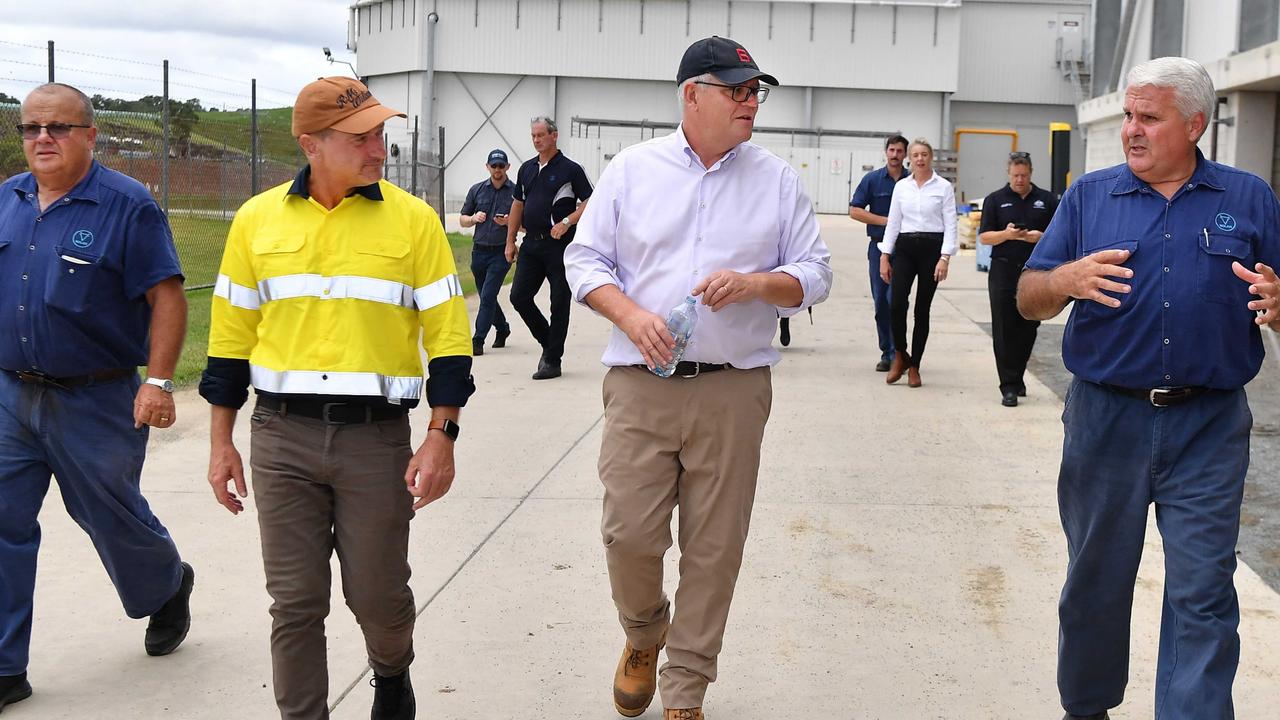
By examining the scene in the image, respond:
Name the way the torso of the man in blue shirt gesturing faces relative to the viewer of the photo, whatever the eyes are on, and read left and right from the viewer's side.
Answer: facing the viewer

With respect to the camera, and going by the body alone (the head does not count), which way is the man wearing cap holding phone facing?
toward the camera

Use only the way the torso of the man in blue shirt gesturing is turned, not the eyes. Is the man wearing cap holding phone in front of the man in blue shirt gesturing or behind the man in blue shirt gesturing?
behind

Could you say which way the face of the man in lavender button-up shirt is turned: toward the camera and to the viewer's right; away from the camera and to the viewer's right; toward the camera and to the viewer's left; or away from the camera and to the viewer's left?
toward the camera and to the viewer's right

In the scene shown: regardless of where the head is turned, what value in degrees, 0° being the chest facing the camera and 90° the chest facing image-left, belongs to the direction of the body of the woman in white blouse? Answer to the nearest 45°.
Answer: approximately 0°

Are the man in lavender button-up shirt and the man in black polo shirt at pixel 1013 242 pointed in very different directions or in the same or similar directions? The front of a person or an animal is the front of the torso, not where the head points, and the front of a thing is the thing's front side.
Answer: same or similar directions

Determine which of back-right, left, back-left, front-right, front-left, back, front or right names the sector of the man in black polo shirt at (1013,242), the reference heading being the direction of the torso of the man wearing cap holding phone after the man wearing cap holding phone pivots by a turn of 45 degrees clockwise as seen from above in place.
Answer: left

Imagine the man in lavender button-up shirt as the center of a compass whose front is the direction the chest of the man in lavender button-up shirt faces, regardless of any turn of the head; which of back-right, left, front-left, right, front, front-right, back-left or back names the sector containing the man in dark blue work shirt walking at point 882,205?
back

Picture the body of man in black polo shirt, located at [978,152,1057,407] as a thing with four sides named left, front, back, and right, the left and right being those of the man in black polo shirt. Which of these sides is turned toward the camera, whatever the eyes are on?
front

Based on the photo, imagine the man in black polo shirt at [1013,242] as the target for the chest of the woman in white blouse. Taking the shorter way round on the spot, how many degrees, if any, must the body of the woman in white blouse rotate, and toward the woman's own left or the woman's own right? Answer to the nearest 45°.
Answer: approximately 45° to the woman's own left

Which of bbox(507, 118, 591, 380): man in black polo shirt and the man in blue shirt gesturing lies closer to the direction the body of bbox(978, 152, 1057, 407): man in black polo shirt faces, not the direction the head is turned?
the man in blue shirt gesturing

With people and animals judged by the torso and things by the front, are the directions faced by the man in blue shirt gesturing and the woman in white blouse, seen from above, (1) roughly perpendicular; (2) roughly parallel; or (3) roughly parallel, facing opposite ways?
roughly parallel

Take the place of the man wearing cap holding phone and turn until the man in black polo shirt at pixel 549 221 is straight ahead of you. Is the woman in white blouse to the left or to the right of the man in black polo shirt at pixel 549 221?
left

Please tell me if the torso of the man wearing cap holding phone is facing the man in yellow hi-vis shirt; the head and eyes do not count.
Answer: yes

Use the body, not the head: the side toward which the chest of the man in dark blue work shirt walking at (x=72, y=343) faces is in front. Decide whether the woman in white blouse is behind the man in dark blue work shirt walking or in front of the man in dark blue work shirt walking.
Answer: behind

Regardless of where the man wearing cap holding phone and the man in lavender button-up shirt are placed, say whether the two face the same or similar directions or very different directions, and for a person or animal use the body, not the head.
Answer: same or similar directions
